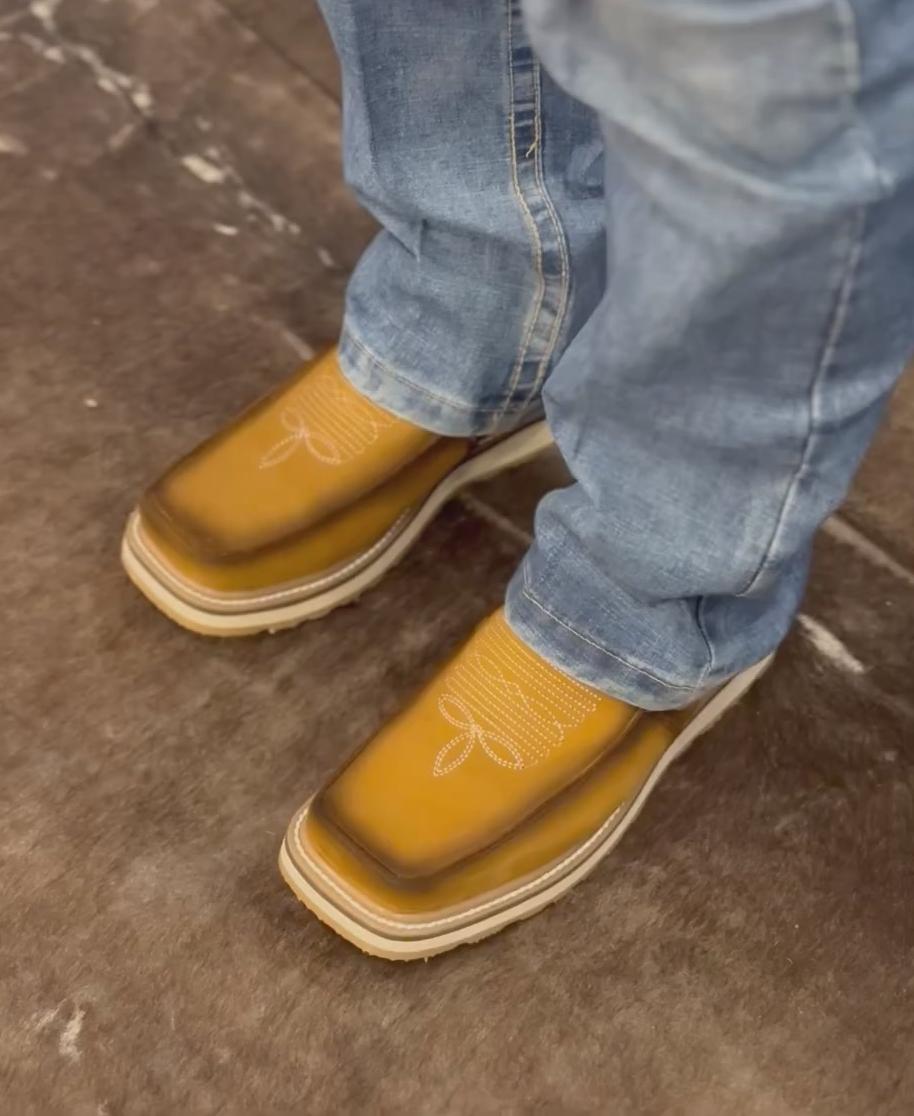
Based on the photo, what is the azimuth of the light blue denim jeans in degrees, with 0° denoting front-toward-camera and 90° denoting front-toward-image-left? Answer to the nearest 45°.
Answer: approximately 45°
